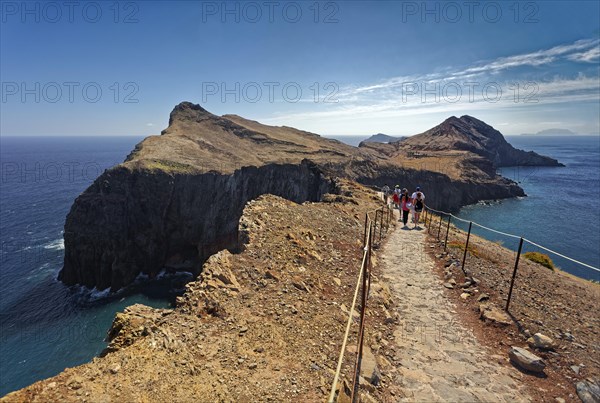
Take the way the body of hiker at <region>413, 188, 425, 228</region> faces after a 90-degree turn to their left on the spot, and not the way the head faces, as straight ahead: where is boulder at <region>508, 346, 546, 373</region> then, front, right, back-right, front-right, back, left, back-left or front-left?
left

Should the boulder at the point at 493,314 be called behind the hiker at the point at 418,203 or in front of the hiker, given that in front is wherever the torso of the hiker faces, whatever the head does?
behind

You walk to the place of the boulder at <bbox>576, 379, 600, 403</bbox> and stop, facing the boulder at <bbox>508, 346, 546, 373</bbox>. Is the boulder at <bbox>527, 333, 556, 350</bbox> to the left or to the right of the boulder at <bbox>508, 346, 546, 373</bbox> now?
right

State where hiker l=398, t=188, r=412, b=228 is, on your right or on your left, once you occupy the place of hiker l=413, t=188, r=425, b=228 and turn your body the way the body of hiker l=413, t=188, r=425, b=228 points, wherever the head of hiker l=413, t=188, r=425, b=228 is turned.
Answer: on your left

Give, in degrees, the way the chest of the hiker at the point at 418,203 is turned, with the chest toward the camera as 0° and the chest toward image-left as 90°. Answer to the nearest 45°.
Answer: approximately 180°

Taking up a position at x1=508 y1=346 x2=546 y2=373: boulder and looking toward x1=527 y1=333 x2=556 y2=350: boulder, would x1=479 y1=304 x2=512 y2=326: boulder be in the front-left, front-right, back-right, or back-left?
front-left
